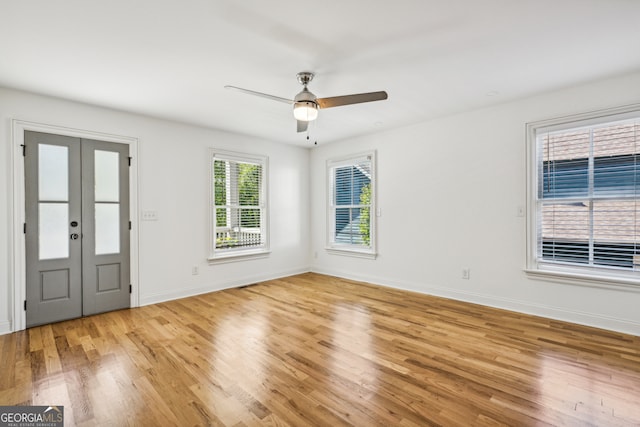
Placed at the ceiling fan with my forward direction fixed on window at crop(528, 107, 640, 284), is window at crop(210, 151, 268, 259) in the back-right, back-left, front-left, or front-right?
back-left

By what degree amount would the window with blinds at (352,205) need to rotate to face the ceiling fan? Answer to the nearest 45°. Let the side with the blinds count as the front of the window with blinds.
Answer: approximately 45° to its left

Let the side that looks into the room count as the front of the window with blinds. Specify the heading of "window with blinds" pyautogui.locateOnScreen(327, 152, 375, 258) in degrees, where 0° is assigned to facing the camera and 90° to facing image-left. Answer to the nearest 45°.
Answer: approximately 45°
